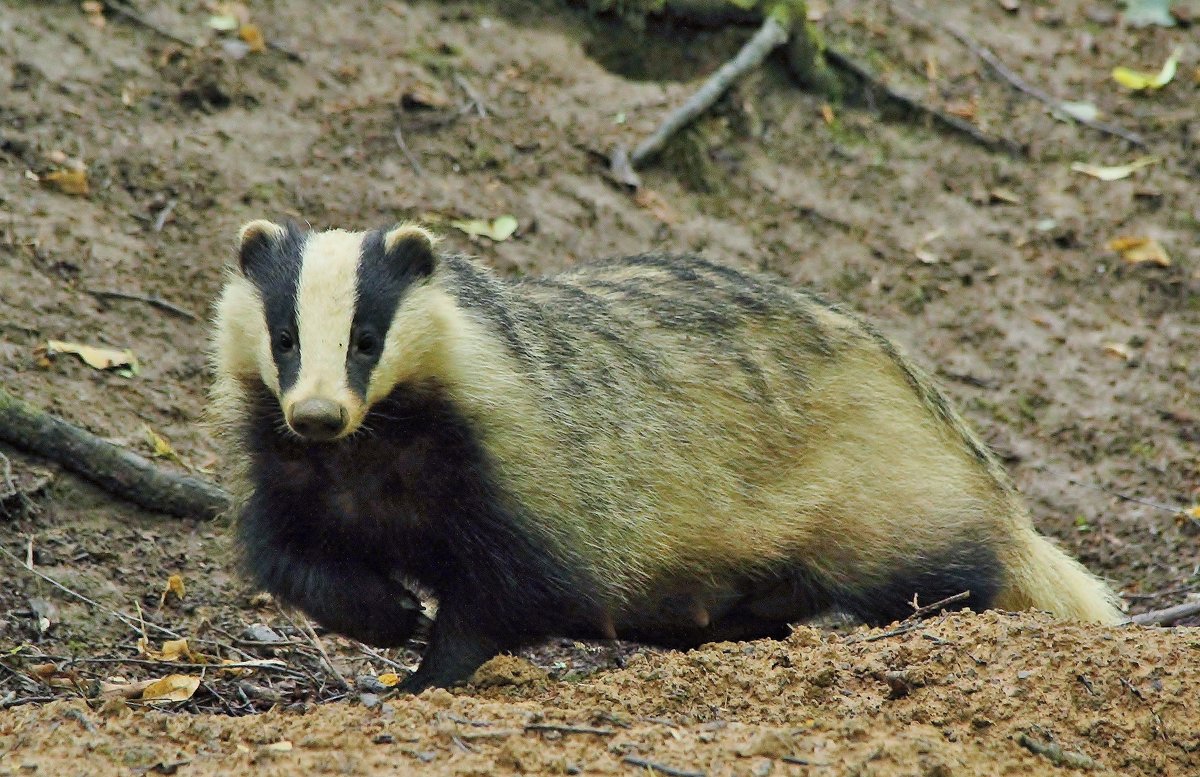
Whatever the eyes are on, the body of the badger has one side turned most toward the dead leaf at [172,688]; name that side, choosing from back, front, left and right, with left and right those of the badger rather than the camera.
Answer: front

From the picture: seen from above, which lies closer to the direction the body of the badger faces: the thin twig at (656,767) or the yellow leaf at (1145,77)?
the thin twig

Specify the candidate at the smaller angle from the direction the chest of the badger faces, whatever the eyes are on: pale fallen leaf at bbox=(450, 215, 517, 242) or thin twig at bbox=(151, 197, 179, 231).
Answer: the thin twig

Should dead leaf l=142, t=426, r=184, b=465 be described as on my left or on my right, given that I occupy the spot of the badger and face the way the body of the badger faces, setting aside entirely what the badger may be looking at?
on my right

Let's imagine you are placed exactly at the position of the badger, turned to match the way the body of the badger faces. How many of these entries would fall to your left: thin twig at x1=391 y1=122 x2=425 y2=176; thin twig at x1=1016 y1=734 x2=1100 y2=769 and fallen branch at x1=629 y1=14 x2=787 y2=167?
1

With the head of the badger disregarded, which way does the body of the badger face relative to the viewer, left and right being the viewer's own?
facing the viewer and to the left of the viewer

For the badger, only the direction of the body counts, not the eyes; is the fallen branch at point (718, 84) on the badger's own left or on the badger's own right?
on the badger's own right

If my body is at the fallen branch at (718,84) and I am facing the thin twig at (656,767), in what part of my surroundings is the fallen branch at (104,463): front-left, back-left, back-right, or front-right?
front-right

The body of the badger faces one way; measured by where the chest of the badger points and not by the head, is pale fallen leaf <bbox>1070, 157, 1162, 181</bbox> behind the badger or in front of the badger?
behind

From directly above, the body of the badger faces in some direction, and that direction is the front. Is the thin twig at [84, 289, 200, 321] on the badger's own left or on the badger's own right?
on the badger's own right

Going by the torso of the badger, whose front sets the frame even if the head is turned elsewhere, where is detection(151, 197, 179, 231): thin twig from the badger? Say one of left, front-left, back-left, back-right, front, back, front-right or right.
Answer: right

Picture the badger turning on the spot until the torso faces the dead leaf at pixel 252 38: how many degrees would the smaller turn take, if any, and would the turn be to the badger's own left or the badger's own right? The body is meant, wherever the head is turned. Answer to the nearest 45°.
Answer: approximately 90° to the badger's own right

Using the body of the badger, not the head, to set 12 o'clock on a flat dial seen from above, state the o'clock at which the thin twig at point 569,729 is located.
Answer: The thin twig is roughly at 10 o'clock from the badger.

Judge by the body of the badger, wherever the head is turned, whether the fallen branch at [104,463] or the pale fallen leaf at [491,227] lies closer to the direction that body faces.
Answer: the fallen branch

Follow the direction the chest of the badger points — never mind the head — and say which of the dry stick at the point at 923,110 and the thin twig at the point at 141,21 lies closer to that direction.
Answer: the thin twig

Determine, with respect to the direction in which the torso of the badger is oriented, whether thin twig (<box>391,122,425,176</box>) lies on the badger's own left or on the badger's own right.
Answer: on the badger's own right
